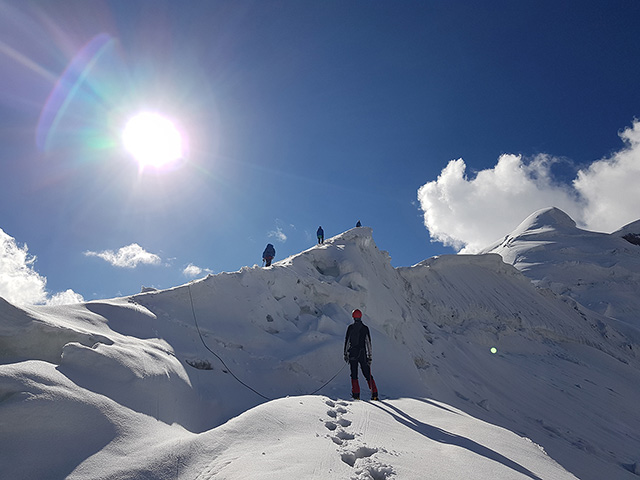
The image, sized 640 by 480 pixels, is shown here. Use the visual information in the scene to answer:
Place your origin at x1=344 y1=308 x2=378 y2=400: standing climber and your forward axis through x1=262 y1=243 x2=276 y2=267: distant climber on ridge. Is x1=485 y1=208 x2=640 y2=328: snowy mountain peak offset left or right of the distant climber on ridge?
right

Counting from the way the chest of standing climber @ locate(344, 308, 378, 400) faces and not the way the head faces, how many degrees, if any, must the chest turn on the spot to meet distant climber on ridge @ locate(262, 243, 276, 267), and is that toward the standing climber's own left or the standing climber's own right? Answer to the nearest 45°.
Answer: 0° — they already face them

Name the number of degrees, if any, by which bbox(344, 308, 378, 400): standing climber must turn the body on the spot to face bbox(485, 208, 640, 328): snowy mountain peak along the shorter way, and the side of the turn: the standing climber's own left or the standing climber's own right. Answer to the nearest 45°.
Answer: approximately 45° to the standing climber's own right

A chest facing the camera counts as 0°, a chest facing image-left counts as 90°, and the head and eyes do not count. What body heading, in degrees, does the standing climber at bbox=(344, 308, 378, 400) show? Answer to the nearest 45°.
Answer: approximately 180°
